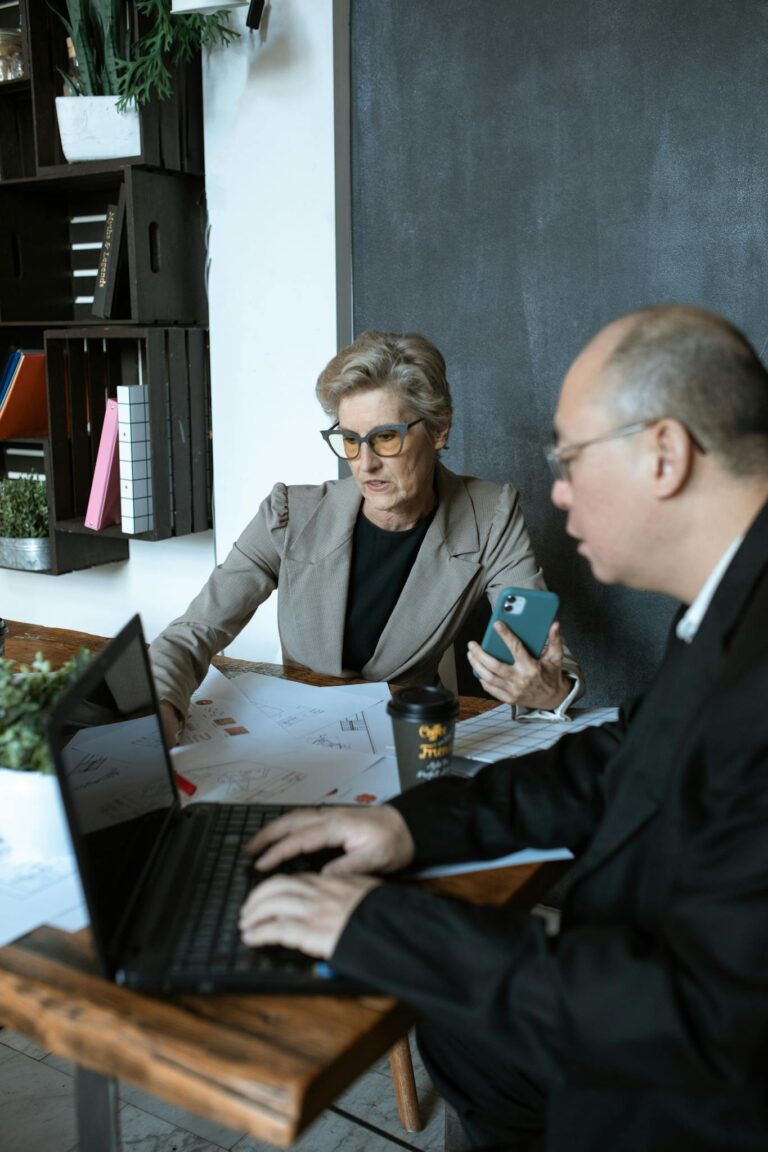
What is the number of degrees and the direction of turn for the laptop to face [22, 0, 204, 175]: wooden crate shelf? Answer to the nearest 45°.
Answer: approximately 90° to its left

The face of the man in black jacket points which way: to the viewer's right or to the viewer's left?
to the viewer's left

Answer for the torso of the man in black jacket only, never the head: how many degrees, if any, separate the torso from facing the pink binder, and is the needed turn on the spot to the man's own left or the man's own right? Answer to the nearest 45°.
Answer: approximately 45° to the man's own right

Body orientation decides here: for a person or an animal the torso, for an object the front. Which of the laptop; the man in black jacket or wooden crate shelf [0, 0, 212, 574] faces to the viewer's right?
the laptop

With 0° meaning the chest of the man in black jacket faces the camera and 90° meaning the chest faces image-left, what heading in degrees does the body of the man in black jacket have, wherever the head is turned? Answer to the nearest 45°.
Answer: approximately 90°

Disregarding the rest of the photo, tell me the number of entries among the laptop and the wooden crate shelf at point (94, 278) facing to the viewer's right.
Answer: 1

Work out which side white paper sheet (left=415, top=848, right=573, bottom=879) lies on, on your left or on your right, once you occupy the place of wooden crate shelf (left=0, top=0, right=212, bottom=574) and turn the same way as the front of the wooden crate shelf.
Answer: on your left

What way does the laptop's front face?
to the viewer's right

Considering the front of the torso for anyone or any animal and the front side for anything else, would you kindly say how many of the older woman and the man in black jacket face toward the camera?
1

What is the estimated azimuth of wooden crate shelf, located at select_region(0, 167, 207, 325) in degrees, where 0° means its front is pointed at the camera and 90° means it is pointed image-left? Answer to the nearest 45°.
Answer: approximately 45°

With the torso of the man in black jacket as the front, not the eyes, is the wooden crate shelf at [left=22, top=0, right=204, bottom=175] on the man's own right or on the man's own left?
on the man's own right
